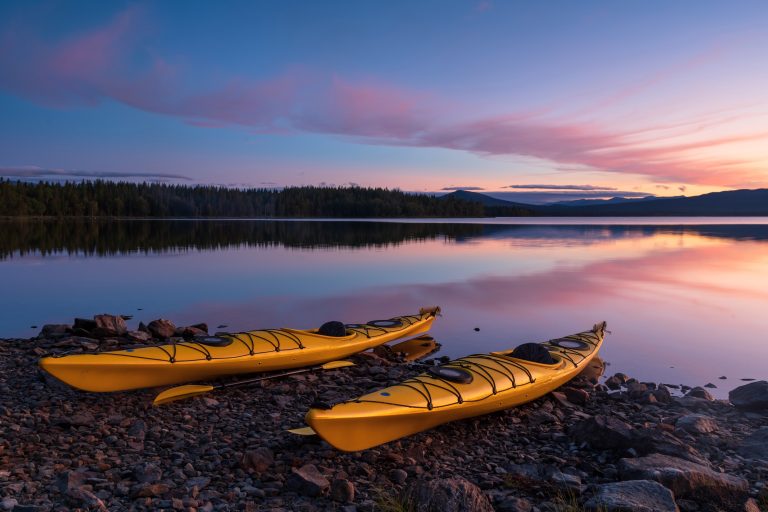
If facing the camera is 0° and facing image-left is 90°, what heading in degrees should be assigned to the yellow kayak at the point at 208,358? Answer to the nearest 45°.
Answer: approximately 45°

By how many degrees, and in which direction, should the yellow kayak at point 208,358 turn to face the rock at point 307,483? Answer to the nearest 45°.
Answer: approximately 45° to its left

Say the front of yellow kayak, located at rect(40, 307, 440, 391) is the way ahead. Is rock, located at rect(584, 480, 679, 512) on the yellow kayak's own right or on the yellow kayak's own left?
on the yellow kayak's own left

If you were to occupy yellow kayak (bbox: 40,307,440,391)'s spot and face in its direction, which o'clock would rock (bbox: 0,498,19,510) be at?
The rock is roughly at 11 o'clock from the yellow kayak.

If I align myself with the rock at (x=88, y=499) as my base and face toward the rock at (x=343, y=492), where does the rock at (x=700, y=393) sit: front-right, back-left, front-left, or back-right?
front-left

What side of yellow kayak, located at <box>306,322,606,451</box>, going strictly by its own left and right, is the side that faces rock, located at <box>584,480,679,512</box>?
left

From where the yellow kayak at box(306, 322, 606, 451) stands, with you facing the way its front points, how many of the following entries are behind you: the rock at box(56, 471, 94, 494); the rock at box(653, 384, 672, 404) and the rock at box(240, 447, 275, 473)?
1

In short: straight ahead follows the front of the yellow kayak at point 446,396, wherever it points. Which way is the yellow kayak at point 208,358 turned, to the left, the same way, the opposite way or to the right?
the same way

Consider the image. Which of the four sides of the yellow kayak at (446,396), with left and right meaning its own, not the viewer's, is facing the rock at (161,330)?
right

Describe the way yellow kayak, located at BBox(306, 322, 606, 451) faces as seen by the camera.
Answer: facing the viewer and to the left of the viewer

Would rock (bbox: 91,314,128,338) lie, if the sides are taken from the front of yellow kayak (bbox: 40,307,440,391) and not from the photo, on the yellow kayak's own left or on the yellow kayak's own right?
on the yellow kayak's own right

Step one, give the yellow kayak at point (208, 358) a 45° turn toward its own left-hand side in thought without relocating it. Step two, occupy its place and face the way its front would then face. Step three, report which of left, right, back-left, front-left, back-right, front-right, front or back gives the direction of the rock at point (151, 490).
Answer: front

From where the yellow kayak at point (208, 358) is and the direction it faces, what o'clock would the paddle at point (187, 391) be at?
The paddle is roughly at 11 o'clock from the yellow kayak.

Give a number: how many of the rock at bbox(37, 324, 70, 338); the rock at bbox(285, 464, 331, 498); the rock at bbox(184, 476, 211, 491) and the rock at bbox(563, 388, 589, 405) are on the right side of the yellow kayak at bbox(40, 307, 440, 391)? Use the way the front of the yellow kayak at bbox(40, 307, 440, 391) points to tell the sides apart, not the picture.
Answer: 1

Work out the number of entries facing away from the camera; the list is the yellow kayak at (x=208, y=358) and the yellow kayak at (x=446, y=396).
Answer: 0

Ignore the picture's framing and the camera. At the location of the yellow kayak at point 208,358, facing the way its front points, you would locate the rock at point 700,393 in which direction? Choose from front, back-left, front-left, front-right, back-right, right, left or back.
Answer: back-left

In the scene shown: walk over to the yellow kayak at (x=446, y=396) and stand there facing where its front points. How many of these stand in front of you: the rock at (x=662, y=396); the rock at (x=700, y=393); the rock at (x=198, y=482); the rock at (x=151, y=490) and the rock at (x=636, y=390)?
2

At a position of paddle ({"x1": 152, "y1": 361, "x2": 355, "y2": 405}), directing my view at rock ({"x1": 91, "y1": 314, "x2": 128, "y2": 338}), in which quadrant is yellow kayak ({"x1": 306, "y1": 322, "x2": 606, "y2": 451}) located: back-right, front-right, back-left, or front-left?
back-right
